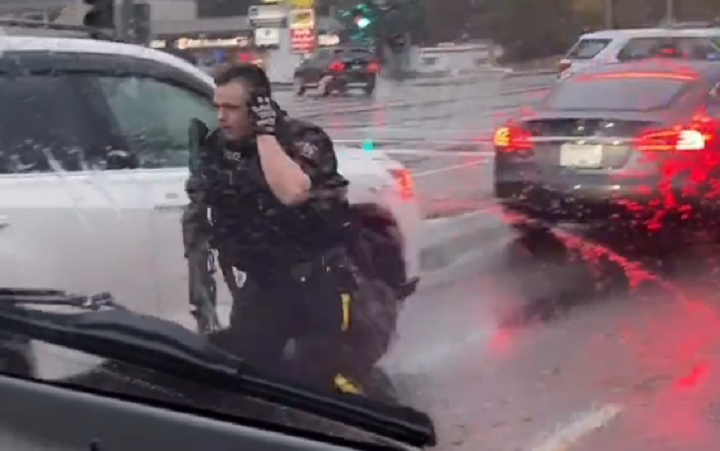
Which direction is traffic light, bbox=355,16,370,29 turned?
toward the camera

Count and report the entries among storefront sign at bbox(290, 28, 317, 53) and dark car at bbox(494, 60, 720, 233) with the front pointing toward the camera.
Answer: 1

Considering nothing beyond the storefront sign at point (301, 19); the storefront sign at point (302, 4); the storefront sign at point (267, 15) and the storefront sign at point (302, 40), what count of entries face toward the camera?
4

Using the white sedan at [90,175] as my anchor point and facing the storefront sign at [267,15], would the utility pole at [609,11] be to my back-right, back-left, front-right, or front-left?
front-right

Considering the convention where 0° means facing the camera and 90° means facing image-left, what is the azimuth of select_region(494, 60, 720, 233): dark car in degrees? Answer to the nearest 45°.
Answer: approximately 225°

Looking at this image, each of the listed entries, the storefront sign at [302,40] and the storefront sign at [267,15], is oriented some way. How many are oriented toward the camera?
2

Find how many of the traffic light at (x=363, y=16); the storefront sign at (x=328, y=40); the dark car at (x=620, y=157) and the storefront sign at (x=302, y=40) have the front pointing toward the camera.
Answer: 3

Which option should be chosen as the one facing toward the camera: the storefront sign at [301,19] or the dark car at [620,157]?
the storefront sign

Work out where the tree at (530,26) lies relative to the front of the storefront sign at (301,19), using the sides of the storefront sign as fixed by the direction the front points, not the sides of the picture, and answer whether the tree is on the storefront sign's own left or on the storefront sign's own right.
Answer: on the storefront sign's own left

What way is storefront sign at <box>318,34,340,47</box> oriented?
toward the camera
